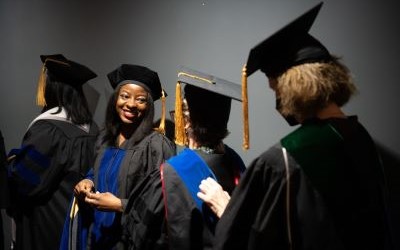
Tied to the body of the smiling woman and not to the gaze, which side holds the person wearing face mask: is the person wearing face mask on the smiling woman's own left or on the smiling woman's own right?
on the smiling woman's own left

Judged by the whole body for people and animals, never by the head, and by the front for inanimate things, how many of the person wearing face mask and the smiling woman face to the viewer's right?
0

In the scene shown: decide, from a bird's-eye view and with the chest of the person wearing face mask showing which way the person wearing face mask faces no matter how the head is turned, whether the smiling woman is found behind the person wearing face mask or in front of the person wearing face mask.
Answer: in front

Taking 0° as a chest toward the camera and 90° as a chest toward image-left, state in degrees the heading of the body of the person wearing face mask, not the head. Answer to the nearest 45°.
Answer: approximately 135°

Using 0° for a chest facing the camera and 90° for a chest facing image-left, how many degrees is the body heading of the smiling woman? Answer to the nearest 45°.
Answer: approximately 45°

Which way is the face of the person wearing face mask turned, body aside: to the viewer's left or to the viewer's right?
to the viewer's left
